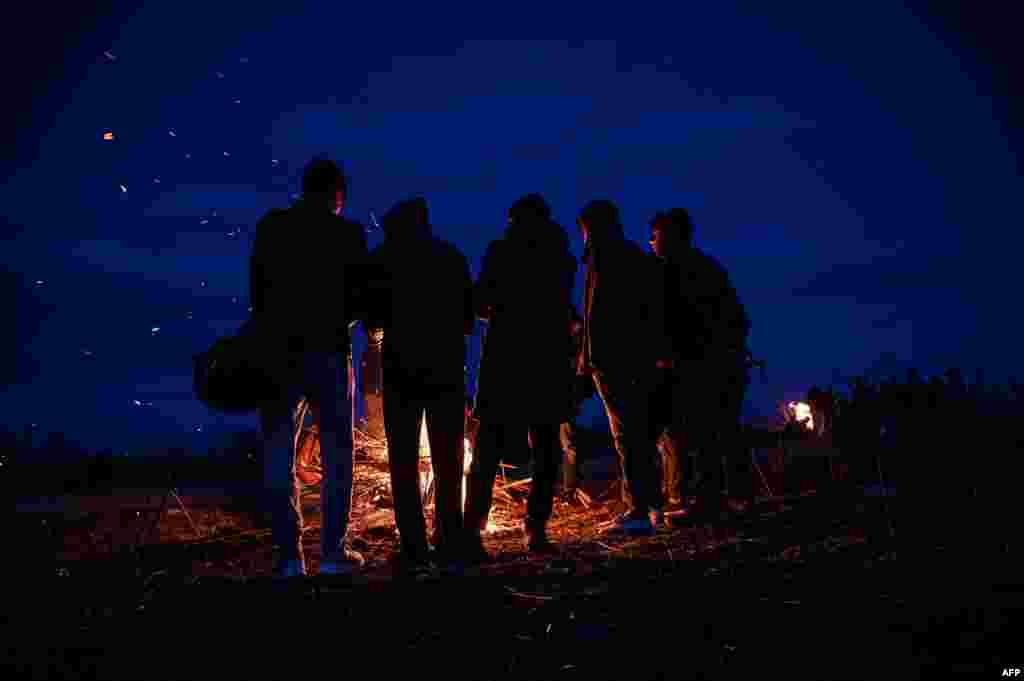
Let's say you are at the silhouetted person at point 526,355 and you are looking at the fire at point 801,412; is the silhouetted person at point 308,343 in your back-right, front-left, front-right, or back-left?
back-left

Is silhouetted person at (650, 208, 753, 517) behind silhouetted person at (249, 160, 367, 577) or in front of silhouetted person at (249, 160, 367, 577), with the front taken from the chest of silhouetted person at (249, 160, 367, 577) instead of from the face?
in front

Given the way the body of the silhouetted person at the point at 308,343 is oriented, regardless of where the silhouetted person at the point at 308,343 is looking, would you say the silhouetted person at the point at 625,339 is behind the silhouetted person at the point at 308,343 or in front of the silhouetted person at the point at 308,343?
in front

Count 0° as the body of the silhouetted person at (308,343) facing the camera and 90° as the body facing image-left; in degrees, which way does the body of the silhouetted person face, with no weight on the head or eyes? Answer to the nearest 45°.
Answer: approximately 225°
